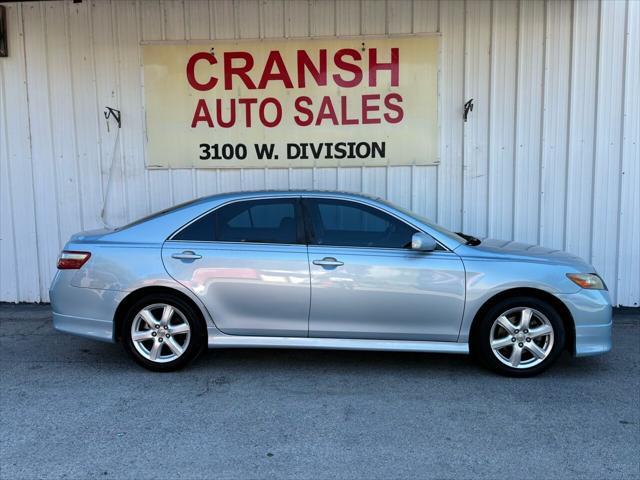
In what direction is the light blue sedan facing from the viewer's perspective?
to the viewer's right
